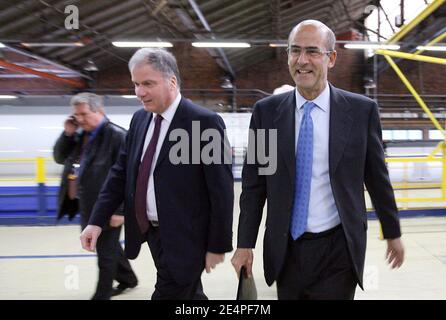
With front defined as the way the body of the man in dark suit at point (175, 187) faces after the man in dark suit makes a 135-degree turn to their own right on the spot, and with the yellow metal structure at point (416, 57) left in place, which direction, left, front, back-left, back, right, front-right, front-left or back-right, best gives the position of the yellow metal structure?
front-right

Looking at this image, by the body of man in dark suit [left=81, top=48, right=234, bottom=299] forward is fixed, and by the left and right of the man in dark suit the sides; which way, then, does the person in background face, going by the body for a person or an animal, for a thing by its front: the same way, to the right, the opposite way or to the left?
the same way

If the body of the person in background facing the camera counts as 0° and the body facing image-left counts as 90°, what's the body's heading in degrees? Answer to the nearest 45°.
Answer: approximately 45°

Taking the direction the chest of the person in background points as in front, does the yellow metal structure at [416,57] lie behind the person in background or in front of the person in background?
behind

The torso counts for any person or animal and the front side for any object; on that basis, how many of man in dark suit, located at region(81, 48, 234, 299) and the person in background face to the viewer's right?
0

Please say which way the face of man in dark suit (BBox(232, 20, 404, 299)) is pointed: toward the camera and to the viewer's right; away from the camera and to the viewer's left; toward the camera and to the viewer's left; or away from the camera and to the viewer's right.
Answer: toward the camera and to the viewer's left

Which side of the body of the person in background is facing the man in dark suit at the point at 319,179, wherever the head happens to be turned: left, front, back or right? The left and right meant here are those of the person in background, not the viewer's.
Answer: left

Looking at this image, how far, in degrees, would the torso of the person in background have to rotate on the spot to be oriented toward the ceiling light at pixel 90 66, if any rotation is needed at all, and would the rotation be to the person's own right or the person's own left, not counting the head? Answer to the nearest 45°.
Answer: approximately 135° to the person's own right

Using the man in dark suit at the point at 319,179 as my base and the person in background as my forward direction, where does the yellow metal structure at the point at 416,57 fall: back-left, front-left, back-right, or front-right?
front-right

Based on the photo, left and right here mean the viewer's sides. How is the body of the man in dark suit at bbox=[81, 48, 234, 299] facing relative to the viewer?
facing the viewer and to the left of the viewer

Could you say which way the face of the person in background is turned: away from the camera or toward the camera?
toward the camera

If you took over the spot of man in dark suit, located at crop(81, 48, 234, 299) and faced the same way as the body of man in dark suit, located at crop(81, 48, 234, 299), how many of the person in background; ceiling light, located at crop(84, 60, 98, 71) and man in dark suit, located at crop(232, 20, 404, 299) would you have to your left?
1

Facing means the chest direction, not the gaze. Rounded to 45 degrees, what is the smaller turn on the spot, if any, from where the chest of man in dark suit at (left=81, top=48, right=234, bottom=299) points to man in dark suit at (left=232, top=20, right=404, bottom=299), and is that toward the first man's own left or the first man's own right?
approximately 90° to the first man's own left

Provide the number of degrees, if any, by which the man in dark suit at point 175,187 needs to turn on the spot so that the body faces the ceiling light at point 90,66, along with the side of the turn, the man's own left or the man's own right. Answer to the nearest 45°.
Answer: approximately 135° to the man's own right
